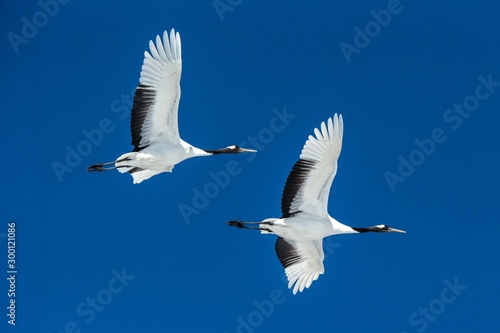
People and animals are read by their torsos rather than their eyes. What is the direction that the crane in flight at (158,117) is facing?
to the viewer's right

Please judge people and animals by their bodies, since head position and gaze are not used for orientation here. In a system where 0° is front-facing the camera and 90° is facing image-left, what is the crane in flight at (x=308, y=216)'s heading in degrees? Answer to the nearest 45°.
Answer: approximately 270°

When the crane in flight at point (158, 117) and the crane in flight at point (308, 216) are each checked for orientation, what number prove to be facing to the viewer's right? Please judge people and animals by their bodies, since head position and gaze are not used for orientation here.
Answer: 2
